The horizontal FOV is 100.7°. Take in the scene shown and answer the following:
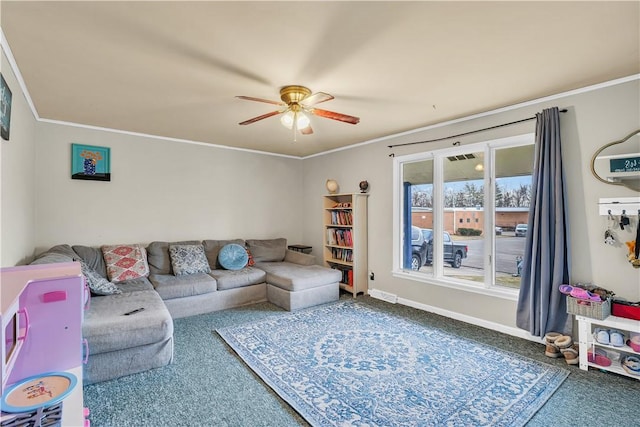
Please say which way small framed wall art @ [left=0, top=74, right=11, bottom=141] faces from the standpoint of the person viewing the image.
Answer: facing to the right of the viewer

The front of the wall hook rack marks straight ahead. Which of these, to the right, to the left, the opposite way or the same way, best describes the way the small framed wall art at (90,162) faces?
to the left

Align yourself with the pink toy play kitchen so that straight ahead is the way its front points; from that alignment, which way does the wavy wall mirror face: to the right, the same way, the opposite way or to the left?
the opposite way

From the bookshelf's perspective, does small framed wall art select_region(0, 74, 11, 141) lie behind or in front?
in front

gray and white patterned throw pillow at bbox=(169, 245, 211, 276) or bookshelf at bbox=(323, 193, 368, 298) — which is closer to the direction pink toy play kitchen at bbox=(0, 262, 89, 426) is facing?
the bookshelf

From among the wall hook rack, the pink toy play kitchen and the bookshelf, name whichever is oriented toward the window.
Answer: the pink toy play kitchen

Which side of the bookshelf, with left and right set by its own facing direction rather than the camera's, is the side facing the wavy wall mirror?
left

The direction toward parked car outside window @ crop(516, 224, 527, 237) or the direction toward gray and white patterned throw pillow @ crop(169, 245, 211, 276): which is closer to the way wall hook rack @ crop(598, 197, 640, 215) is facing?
the gray and white patterned throw pillow

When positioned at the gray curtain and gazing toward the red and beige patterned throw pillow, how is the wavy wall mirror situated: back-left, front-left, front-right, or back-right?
back-left

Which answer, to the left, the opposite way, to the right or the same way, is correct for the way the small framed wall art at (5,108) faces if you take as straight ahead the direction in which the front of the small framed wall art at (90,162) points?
to the left

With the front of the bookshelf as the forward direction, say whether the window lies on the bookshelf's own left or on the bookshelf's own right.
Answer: on the bookshelf's own left

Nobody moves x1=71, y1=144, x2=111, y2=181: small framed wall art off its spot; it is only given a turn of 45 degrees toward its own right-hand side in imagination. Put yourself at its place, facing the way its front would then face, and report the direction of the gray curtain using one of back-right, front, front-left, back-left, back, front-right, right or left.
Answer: left
